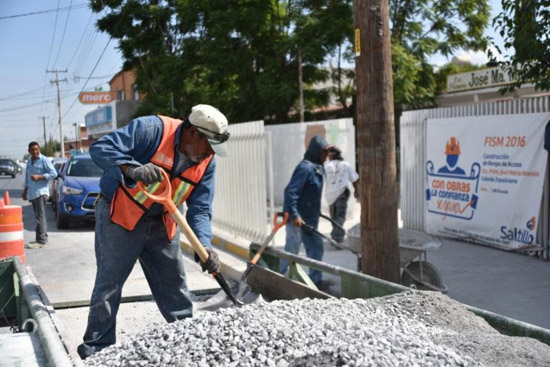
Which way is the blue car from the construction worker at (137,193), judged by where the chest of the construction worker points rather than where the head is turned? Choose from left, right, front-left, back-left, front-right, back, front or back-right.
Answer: back-left

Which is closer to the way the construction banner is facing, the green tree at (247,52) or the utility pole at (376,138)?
the utility pole

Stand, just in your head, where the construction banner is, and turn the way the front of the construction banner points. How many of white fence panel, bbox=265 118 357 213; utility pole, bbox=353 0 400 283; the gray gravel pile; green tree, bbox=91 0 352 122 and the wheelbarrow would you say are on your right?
2

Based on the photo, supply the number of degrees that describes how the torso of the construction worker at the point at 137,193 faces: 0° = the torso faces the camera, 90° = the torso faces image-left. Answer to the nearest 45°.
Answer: approximately 315°

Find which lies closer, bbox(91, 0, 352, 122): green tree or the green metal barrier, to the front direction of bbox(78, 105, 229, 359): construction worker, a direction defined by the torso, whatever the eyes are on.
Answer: the green metal barrier

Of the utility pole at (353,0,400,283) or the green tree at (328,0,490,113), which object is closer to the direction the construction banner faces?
the utility pole

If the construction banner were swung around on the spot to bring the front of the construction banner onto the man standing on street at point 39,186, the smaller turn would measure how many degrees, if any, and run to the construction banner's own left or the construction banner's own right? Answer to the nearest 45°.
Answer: approximately 45° to the construction banner's own right

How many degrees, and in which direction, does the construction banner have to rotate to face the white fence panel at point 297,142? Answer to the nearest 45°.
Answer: approximately 90° to its right

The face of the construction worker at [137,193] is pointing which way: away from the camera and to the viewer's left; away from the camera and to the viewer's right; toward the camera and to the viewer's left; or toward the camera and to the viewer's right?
toward the camera and to the viewer's right

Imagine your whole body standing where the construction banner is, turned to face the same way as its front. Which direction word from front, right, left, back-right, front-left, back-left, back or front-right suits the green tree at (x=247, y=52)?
right
